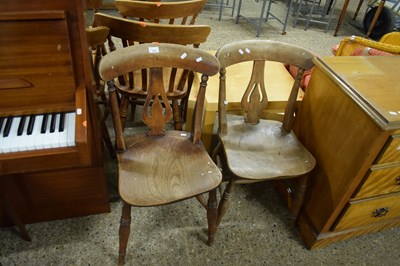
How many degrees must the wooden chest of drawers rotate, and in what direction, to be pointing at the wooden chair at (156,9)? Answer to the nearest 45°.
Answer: approximately 135° to its right

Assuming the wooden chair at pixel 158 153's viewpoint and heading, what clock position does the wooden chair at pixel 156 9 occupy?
the wooden chair at pixel 156 9 is roughly at 6 o'clock from the wooden chair at pixel 158 153.

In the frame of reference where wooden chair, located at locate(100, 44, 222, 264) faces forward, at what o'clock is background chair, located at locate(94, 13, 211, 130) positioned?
The background chair is roughly at 6 o'clock from the wooden chair.

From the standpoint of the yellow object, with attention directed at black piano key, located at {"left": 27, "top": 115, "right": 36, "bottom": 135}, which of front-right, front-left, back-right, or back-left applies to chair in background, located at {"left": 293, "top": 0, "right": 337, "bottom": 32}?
back-right

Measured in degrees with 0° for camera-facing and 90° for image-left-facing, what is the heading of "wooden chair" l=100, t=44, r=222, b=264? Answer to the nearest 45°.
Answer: approximately 0°

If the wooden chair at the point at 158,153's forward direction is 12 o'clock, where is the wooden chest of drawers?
The wooden chest of drawers is roughly at 9 o'clock from the wooden chair.

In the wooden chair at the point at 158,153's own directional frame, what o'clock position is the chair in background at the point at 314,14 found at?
The chair in background is roughly at 7 o'clock from the wooden chair.

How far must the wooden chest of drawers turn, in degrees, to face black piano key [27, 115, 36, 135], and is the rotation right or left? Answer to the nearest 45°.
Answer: approximately 90° to its right
